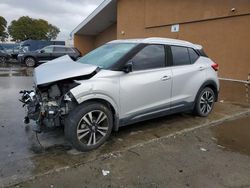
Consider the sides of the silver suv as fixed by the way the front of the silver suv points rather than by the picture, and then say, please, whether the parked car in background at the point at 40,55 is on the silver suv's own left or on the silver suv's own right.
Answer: on the silver suv's own right

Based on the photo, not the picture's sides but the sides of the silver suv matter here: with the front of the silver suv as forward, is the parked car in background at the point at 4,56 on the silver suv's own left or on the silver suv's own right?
on the silver suv's own right

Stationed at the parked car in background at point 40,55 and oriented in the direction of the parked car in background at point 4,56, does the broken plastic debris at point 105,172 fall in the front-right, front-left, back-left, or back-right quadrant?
back-left

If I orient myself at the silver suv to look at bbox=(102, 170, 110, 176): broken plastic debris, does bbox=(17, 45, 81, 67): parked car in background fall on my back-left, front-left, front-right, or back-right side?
back-right

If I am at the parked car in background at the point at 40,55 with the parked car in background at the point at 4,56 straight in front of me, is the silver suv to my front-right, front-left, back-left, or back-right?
back-left

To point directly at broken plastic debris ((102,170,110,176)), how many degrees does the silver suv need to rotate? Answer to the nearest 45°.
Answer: approximately 45° to its left

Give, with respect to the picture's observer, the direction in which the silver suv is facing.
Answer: facing the viewer and to the left of the viewer
